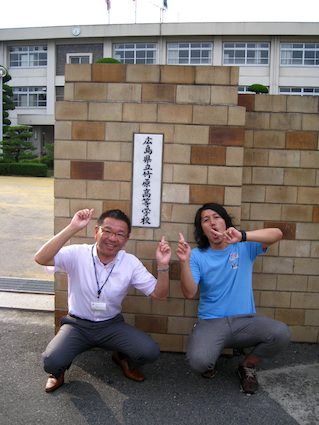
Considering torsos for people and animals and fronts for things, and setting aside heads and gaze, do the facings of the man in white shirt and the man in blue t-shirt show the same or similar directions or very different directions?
same or similar directions

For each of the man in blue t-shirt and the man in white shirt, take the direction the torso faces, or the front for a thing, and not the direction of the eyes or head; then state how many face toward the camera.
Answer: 2

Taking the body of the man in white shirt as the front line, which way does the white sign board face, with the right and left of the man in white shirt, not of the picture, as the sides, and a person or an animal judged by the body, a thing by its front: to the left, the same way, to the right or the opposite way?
the same way

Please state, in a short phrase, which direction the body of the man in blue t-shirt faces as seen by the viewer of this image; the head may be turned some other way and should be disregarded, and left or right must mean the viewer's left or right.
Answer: facing the viewer

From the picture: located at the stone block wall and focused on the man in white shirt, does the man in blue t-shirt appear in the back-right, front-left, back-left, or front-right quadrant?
front-left

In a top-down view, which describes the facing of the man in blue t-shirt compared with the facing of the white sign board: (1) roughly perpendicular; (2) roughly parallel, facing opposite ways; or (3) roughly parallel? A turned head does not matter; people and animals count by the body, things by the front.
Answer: roughly parallel

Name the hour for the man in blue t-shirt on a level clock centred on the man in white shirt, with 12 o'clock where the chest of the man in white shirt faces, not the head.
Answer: The man in blue t-shirt is roughly at 9 o'clock from the man in white shirt.

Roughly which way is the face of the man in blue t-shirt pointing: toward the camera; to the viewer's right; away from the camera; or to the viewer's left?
toward the camera

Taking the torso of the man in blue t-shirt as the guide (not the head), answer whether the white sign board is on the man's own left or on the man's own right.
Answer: on the man's own right

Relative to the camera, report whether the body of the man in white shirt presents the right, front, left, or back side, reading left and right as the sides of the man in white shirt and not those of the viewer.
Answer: front

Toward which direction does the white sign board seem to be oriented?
toward the camera

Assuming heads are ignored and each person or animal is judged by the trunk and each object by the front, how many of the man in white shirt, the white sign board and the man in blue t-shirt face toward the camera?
3

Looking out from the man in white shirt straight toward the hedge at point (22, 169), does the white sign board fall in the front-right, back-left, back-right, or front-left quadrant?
front-right

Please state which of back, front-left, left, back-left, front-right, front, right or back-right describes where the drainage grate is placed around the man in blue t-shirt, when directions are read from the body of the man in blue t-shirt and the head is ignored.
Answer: back-right

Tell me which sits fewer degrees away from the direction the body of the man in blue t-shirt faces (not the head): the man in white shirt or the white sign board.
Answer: the man in white shirt

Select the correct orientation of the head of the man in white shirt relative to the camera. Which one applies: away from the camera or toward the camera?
toward the camera
